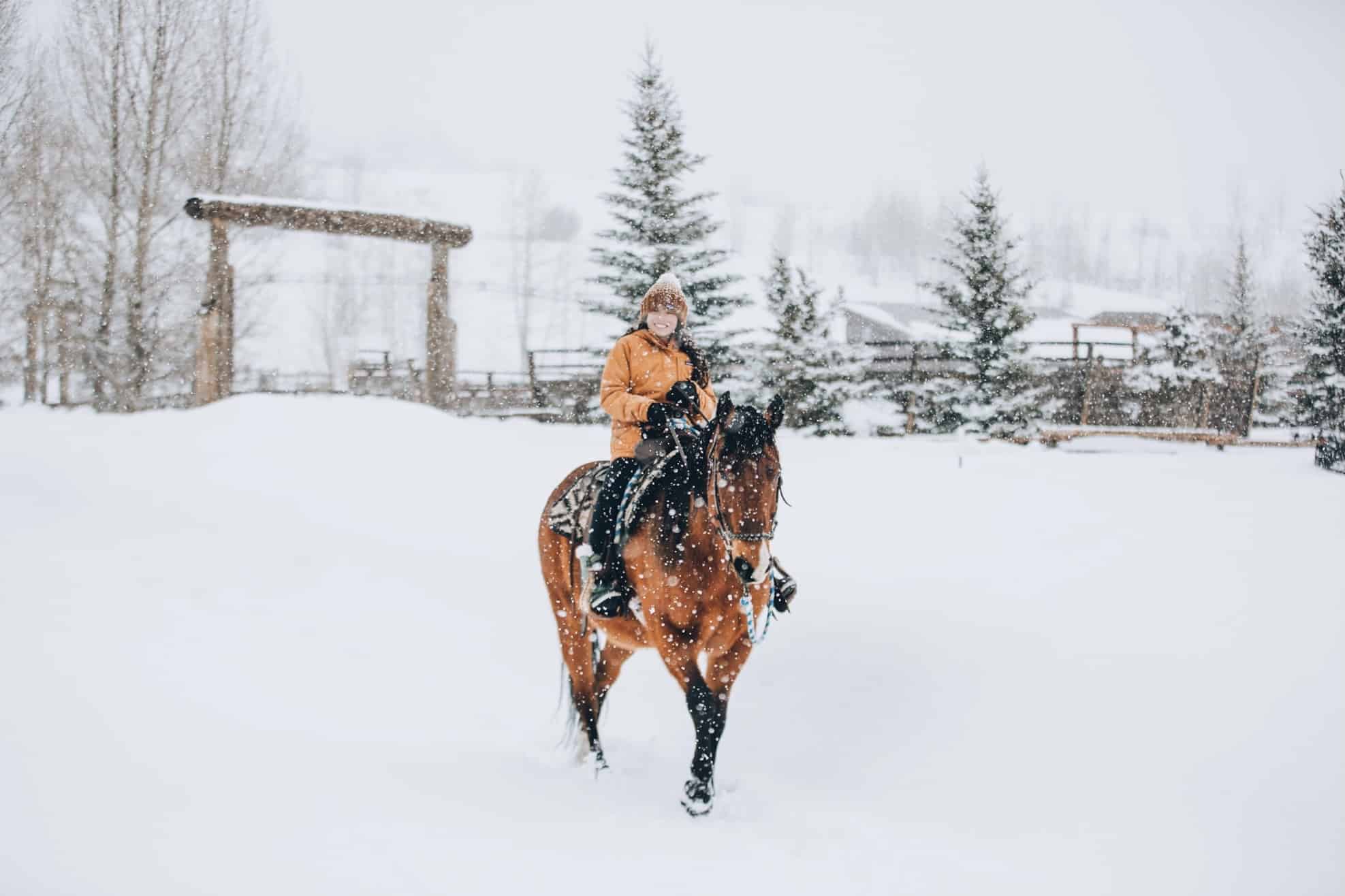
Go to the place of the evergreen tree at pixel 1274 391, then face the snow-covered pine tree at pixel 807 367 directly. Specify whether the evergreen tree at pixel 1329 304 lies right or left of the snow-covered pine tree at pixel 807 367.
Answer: left

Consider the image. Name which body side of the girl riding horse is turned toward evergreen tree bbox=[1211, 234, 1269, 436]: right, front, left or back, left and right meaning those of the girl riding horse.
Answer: left

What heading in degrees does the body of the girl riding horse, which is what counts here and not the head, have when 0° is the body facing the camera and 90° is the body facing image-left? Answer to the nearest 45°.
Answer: approximately 315°

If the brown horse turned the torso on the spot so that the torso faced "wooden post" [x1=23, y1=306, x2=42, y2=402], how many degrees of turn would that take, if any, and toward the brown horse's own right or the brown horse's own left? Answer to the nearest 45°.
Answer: approximately 180°

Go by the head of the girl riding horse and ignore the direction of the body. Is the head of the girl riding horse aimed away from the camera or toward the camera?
toward the camera

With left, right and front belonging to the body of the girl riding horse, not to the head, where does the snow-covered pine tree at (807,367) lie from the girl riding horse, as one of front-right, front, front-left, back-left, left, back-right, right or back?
back-left

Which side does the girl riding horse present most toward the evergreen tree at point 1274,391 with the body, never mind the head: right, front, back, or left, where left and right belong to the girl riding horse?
left

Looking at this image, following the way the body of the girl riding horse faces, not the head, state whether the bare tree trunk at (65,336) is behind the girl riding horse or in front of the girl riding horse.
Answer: behind

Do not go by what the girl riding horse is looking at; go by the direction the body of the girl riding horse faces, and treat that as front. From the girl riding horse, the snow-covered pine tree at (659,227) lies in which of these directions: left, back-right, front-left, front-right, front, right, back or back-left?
back-left

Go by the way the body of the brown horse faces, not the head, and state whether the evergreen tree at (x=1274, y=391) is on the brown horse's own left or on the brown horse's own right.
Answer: on the brown horse's own left

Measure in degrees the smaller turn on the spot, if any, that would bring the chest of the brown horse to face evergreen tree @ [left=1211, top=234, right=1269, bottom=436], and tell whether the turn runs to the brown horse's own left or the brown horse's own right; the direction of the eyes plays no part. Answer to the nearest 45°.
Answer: approximately 90° to the brown horse's own left

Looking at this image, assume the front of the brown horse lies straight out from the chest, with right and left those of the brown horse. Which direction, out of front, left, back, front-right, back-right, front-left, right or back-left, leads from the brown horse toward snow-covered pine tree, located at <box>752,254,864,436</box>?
back-left

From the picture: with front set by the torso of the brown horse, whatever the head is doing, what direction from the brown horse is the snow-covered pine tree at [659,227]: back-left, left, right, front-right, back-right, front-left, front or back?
back-left

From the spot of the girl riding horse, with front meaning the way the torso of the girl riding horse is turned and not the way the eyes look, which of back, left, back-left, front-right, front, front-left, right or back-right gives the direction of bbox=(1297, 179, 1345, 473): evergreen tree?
left

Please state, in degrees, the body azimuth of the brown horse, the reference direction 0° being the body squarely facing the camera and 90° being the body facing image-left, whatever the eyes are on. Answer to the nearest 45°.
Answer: approximately 315°

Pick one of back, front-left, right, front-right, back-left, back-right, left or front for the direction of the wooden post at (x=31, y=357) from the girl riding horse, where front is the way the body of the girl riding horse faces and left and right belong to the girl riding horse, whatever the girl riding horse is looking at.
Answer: back
